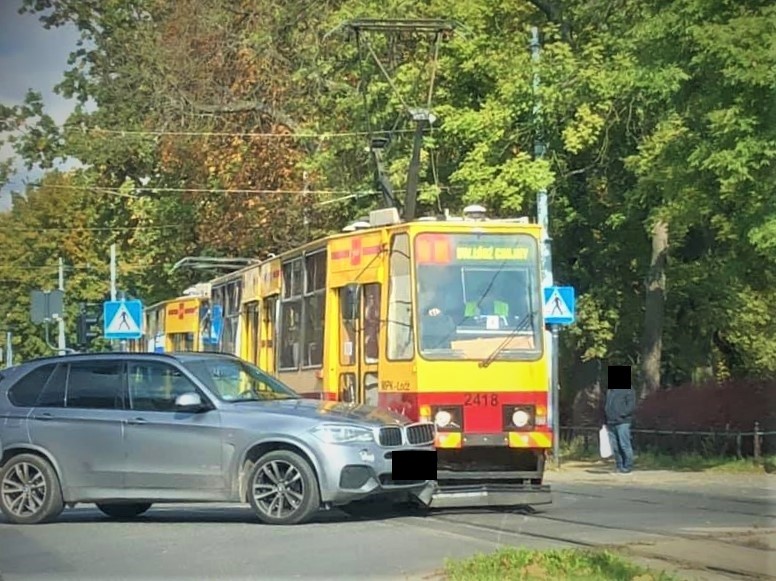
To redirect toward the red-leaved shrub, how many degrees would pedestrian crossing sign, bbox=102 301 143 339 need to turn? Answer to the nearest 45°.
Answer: approximately 90° to its left

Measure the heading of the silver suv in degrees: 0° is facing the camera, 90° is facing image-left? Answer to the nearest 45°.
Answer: approximately 315°

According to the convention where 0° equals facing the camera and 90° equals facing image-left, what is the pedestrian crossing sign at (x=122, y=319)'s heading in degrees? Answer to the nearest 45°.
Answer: approximately 0°

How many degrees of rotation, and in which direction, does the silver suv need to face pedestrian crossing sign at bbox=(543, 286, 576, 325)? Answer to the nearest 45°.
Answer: approximately 90° to its left
